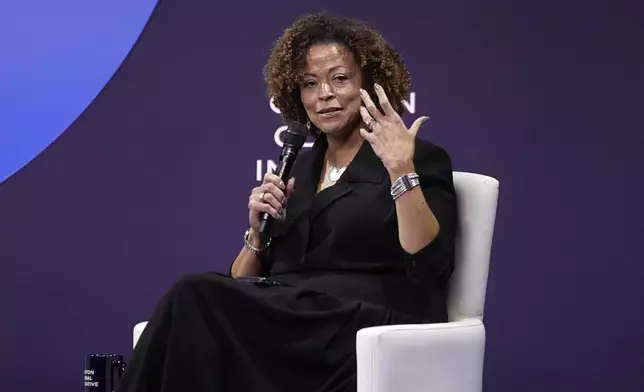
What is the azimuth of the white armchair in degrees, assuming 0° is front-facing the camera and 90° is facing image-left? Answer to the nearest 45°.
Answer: approximately 45°

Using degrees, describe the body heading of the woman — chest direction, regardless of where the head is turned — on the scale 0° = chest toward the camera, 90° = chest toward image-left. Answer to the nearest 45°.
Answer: approximately 45°
